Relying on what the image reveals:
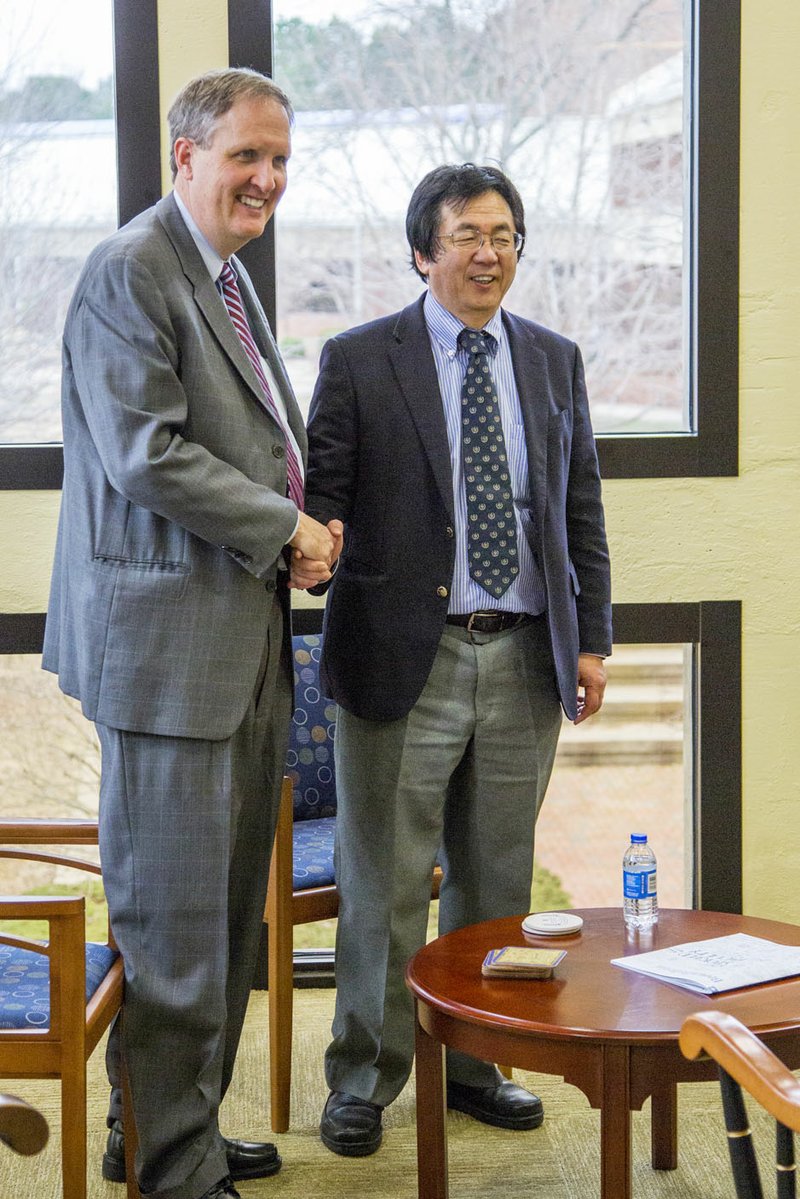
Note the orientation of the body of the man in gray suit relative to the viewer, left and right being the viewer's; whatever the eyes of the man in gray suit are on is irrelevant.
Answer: facing the viewer and to the right of the viewer

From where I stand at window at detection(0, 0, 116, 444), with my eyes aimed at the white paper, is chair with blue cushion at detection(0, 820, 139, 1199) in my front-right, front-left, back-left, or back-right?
front-right

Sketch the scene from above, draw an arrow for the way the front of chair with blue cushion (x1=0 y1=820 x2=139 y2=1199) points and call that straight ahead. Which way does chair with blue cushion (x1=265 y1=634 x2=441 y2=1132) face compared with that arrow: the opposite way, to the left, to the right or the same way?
to the right

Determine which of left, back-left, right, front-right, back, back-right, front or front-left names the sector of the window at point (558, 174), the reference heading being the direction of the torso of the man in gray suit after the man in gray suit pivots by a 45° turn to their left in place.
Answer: front-left

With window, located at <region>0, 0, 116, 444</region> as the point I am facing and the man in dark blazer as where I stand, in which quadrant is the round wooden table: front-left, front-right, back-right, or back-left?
back-left

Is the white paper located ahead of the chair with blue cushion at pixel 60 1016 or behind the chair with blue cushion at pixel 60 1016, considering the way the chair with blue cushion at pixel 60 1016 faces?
ahead

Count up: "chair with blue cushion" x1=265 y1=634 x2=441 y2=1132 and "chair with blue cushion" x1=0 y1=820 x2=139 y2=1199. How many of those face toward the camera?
1

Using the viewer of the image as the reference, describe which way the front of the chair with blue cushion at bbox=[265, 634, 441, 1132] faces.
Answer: facing the viewer

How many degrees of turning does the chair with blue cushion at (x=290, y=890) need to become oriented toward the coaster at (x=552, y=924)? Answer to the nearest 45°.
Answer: approximately 45° to its left

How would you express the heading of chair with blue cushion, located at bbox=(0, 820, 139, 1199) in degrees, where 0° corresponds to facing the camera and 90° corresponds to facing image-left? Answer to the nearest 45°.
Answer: approximately 270°

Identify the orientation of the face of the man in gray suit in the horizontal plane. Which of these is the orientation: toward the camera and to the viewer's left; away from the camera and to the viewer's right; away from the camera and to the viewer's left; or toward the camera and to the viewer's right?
toward the camera and to the viewer's right

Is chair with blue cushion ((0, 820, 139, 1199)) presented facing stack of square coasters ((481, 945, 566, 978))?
yes
